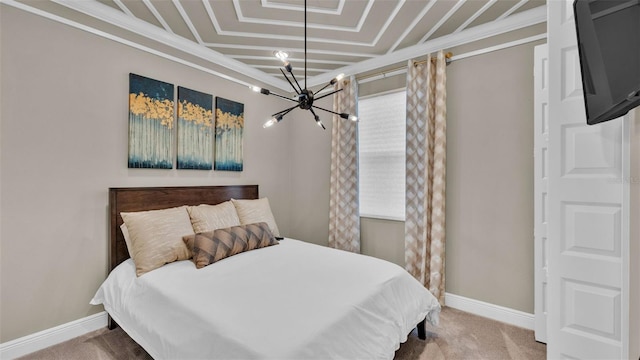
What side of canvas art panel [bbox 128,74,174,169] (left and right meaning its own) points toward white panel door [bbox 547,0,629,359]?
front

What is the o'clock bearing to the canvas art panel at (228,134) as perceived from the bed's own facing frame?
The canvas art panel is roughly at 7 o'clock from the bed.

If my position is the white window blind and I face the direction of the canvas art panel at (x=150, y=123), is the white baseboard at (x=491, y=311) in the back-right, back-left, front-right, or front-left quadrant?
back-left

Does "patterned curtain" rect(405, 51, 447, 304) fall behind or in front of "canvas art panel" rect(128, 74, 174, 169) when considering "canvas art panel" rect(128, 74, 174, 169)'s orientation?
in front

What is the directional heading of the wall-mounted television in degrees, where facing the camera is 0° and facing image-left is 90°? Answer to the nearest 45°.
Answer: approximately 45°

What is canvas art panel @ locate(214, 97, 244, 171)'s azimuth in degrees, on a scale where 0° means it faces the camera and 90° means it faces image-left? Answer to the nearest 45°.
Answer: approximately 315°

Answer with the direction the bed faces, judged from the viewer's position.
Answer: facing the viewer and to the right of the viewer
